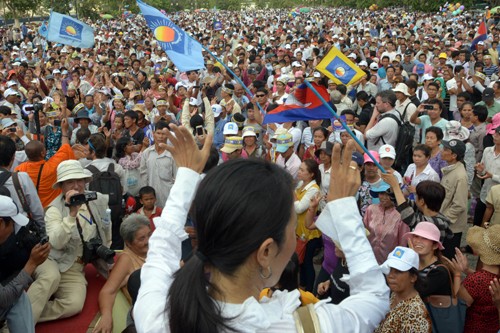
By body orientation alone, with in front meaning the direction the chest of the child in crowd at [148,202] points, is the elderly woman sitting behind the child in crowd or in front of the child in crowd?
in front

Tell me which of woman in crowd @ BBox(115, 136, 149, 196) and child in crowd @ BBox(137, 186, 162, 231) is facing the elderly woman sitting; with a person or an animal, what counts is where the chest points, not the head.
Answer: child in crowd @ BBox(137, 186, 162, 231)

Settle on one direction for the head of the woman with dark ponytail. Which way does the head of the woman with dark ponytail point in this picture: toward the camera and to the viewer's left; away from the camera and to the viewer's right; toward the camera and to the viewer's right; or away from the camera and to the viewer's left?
away from the camera and to the viewer's right

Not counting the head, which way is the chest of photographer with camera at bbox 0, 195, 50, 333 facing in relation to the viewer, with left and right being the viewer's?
facing to the right of the viewer

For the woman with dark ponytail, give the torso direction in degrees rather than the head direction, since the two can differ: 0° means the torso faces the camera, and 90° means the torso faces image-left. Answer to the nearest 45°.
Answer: approximately 225°
